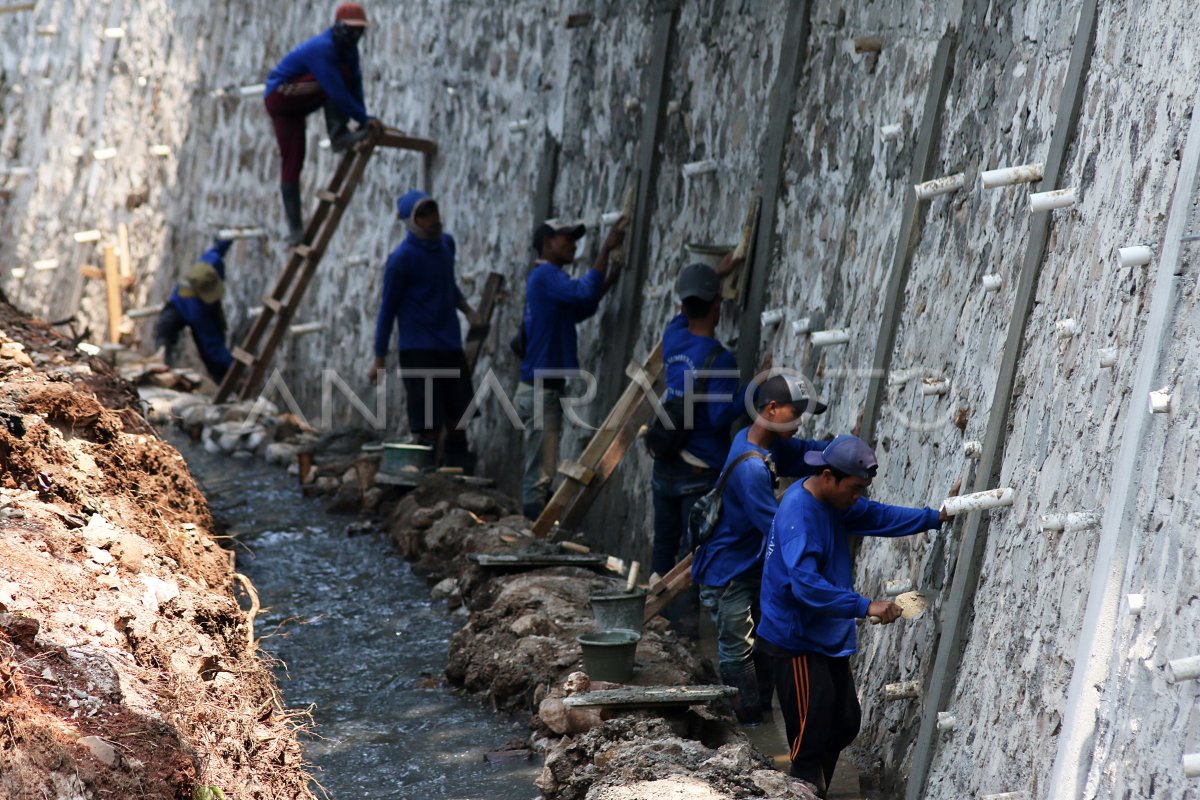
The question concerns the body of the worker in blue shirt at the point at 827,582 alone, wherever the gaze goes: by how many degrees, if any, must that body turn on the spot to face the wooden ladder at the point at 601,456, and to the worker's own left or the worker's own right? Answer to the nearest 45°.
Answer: approximately 135° to the worker's own left

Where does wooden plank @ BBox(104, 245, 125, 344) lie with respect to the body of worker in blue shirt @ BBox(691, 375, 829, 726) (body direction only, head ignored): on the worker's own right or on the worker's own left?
on the worker's own left

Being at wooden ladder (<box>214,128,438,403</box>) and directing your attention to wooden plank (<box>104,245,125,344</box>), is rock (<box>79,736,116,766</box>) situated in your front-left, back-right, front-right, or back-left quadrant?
back-left

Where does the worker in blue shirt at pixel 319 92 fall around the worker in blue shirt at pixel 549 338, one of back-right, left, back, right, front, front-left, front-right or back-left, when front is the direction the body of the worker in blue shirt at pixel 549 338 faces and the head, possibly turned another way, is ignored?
back-left

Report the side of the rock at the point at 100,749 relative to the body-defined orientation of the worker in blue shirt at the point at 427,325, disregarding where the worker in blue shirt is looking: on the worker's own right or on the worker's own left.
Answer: on the worker's own right

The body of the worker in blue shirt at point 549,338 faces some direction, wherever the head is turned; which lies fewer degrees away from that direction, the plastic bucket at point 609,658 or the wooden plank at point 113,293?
the plastic bucket

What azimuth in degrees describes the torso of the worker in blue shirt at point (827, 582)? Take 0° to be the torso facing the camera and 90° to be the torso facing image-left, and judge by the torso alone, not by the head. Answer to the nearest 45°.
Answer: approximately 270°

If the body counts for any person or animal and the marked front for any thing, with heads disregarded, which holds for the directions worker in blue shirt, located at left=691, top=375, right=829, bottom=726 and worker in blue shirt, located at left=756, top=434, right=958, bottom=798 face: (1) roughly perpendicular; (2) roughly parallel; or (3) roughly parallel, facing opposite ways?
roughly parallel

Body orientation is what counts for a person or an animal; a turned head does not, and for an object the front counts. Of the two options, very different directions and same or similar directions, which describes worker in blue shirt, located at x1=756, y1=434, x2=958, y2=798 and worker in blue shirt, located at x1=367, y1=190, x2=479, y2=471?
same or similar directions

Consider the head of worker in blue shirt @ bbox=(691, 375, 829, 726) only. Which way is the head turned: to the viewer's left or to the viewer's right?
to the viewer's right

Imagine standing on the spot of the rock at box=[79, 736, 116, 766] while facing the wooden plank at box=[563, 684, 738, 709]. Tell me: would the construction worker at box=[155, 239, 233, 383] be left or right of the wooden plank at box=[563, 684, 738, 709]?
left

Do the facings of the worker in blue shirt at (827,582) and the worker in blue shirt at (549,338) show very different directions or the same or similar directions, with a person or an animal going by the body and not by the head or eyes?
same or similar directions

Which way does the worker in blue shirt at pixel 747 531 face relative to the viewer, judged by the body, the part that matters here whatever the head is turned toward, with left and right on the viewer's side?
facing to the right of the viewer

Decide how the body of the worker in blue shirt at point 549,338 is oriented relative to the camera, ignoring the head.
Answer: to the viewer's right
